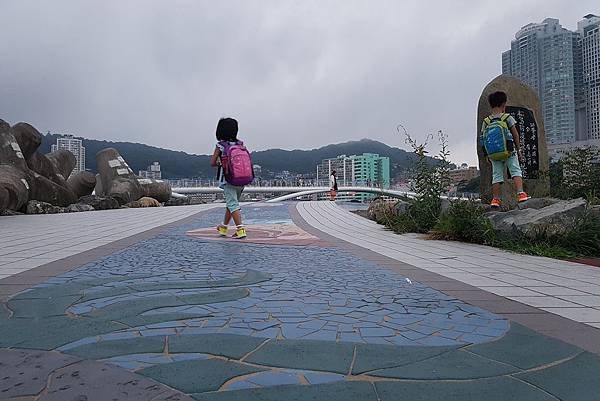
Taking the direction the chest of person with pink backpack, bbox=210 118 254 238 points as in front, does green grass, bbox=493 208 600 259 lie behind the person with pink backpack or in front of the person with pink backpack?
behind

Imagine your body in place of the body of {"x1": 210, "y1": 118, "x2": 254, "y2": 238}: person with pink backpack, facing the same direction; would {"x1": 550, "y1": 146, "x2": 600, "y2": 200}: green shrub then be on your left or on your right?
on your right

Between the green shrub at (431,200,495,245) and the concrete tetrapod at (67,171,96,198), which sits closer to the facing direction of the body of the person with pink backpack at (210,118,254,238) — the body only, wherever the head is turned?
the concrete tetrapod

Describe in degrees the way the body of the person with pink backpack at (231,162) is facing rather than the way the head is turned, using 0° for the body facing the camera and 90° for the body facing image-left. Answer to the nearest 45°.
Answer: approximately 135°

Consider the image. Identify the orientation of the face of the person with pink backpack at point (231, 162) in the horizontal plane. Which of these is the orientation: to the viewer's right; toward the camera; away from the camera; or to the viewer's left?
away from the camera

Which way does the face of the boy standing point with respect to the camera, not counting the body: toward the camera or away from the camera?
away from the camera

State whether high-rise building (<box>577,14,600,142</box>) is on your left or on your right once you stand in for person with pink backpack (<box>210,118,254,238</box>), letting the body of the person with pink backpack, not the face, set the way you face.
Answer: on your right

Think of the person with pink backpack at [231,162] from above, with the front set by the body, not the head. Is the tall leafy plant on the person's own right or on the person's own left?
on the person's own right
